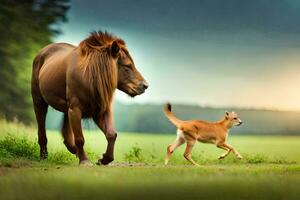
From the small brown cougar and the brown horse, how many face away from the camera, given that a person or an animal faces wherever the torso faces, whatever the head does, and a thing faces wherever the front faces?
0

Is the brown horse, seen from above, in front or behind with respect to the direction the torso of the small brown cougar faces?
behind

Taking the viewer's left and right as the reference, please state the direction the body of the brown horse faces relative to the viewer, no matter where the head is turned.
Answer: facing the viewer and to the right of the viewer

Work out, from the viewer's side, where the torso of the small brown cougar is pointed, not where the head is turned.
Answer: to the viewer's right
